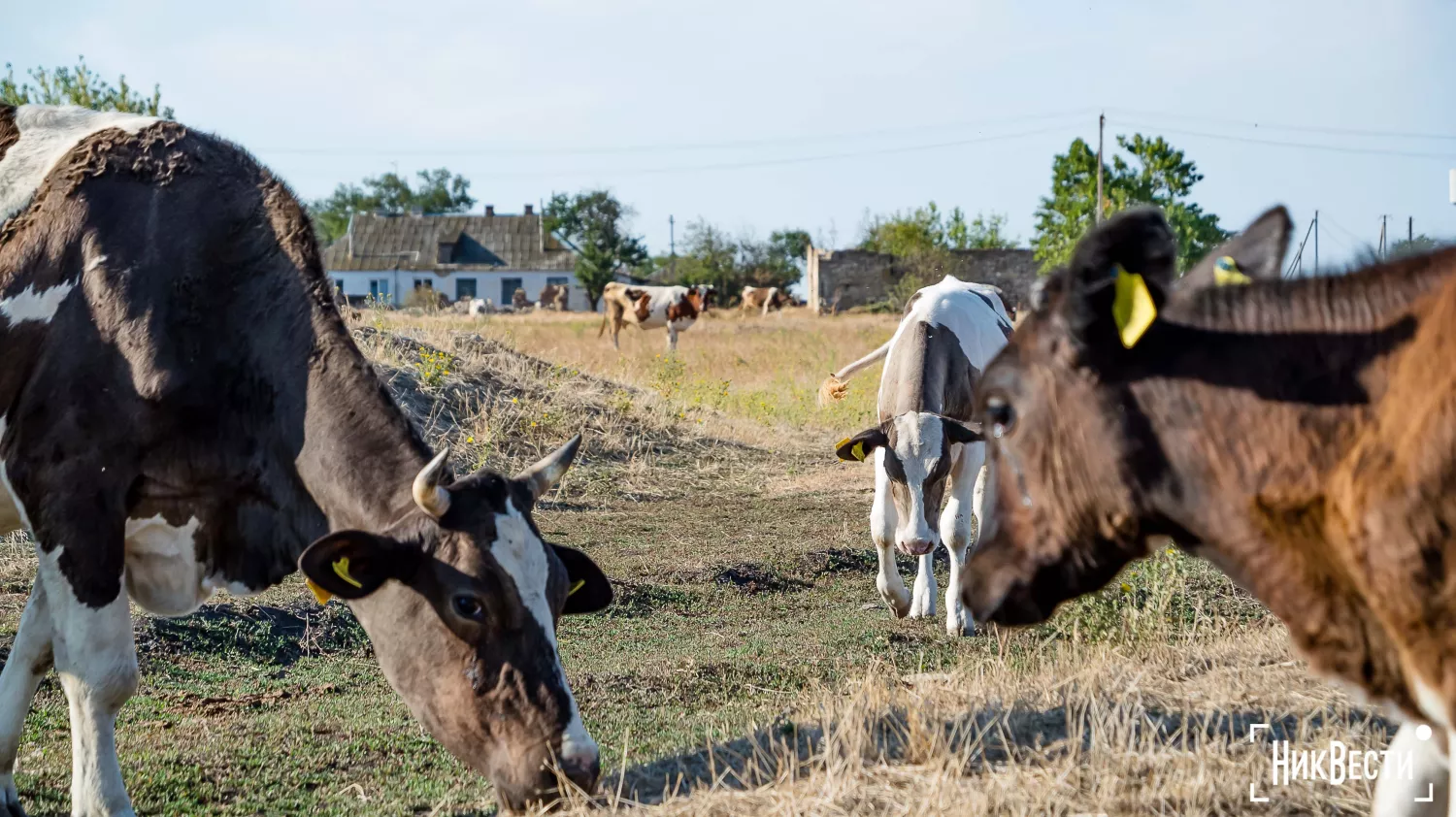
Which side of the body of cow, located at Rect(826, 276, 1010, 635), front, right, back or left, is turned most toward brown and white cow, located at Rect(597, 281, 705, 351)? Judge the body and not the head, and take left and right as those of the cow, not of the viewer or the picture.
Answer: back

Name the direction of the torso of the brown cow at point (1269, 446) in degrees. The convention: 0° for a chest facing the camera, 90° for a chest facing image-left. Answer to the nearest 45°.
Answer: approximately 90°

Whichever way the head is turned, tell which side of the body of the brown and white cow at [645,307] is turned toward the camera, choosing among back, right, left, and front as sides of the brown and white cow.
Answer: right

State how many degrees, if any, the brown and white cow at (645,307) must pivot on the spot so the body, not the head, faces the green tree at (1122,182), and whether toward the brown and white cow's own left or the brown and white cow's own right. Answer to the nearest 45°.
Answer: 0° — it already faces it

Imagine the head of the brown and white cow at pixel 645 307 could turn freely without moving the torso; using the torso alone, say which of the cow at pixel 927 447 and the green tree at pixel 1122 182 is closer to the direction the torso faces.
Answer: the green tree

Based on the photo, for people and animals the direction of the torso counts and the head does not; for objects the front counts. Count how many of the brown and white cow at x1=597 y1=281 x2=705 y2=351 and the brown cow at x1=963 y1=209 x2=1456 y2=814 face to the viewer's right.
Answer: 1

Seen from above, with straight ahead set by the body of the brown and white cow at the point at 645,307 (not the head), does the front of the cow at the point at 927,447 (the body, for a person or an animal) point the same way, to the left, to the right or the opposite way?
to the right

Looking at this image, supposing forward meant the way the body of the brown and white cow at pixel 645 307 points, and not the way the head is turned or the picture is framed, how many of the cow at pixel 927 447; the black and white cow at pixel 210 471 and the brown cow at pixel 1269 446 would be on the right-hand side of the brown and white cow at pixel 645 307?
3

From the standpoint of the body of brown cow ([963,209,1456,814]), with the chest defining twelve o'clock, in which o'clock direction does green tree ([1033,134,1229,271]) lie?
The green tree is roughly at 3 o'clock from the brown cow.

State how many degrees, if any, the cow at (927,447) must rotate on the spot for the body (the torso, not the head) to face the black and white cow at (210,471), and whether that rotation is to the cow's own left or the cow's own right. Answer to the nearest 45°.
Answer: approximately 45° to the cow's own right

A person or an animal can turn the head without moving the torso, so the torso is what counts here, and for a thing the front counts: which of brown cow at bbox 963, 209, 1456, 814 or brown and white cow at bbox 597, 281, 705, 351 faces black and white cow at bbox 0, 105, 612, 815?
brown cow at bbox 963, 209, 1456, 814
